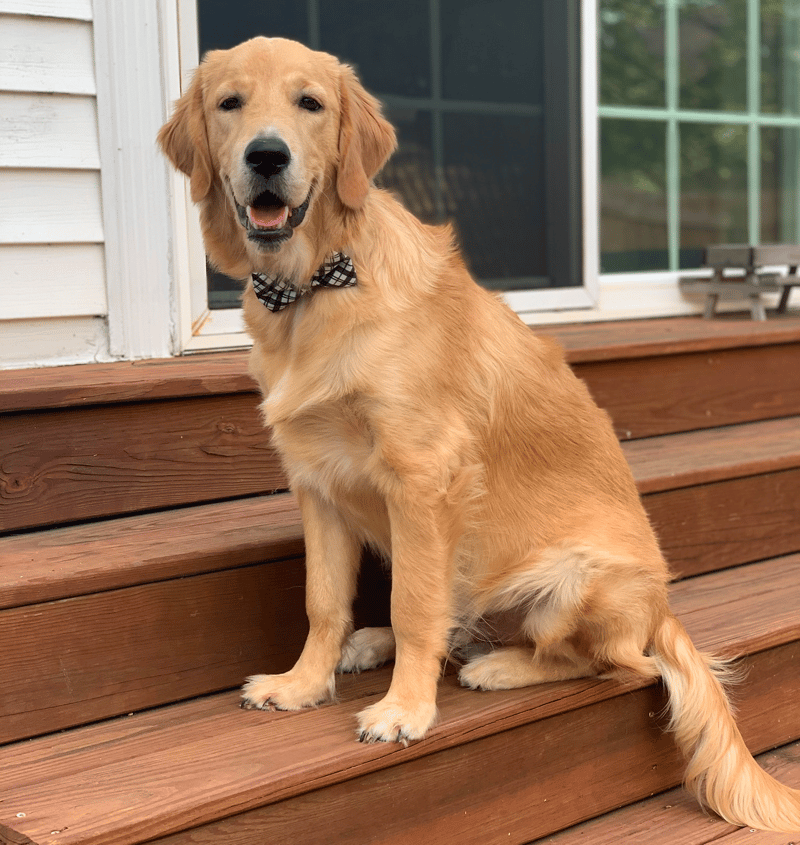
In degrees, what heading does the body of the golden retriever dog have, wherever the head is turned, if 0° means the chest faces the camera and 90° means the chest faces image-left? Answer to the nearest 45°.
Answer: approximately 45°

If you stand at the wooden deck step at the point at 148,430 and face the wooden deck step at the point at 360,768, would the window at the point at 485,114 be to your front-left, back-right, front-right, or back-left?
back-left

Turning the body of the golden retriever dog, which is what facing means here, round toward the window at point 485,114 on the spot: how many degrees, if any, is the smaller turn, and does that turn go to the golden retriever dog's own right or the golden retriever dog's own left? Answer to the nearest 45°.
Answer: approximately 135° to the golden retriever dog's own right

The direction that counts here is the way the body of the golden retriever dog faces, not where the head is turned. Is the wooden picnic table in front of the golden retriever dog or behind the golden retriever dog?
behind
